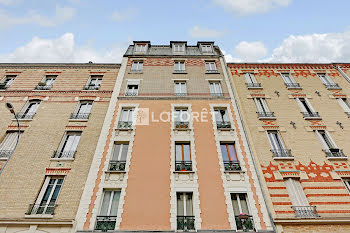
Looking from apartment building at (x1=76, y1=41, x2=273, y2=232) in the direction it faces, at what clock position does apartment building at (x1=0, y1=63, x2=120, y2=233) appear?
apartment building at (x1=0, y1=63, x2=120, y2=233) is roughly at 3 o'clock from apartment building at (x1=76, y1=41, x2=273, y2=232).

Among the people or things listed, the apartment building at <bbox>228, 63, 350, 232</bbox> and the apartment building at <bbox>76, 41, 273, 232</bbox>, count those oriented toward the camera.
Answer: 2

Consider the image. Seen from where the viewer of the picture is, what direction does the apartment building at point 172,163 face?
facing the viewer

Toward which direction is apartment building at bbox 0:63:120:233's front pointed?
toward the camera

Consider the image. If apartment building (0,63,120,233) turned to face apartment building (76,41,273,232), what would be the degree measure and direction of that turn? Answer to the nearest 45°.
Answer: approximately 45° to its left

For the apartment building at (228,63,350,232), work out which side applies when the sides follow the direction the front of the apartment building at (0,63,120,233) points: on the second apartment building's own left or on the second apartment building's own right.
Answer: on the second apartment building's own left

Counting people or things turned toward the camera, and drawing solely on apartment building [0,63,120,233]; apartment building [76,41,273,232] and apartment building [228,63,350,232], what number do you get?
3

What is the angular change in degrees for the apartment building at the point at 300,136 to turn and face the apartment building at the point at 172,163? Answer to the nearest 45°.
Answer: approximately 45° to its right

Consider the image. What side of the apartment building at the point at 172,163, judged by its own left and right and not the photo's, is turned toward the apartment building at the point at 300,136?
left

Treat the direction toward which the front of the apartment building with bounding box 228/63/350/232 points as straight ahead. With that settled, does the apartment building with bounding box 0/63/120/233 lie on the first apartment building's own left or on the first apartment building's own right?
on the first apartment building's own right
